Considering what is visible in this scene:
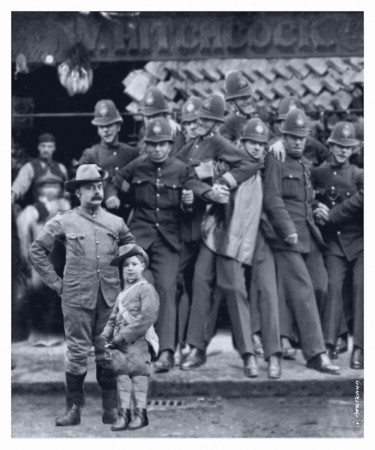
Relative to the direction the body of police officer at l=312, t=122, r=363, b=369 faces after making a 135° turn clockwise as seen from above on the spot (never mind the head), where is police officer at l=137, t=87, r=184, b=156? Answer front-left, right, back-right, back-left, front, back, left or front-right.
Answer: front-left

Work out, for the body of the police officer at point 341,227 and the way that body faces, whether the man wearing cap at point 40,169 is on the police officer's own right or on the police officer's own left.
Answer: on the police officer's own right

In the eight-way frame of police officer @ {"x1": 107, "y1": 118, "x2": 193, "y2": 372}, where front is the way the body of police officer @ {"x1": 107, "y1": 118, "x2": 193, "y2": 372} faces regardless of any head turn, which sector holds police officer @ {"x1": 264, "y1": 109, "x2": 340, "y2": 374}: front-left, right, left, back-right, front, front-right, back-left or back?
left
